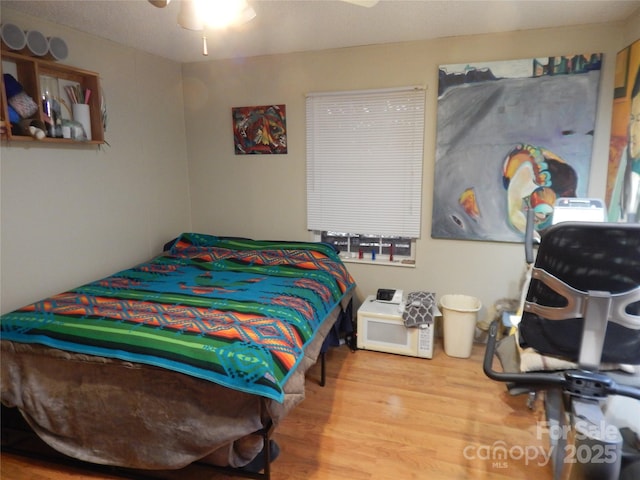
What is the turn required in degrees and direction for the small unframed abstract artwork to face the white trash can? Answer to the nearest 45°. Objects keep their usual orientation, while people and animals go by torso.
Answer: approximately 45° to its left

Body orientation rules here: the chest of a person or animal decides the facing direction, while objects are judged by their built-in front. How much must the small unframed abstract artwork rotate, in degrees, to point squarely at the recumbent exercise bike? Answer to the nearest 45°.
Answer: approximately 45° to its left

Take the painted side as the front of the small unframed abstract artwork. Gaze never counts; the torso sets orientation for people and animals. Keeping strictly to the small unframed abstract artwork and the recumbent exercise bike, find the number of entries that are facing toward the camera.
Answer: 1

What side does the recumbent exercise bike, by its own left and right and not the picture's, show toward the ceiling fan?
left

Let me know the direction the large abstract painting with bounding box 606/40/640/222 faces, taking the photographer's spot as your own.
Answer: facing the viewer and to the left of the viewer

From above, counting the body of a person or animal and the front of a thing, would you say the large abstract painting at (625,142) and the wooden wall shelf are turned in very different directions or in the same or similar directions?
very different directions

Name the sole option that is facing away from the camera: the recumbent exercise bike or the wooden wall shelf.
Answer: the recumbent exercise bike

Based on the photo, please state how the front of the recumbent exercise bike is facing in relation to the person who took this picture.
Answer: facing away from the viewer

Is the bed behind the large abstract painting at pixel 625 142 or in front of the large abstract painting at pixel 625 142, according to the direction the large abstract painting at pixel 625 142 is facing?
in front

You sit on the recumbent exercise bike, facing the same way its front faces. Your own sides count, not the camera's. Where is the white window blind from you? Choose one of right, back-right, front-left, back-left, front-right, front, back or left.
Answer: front-left

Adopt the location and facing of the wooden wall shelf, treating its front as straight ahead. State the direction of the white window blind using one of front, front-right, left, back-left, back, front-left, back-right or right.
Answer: front-left

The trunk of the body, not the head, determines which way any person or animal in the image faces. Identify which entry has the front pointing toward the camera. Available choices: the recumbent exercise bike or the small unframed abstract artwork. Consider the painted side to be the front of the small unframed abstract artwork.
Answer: the small unframed abstract artwork

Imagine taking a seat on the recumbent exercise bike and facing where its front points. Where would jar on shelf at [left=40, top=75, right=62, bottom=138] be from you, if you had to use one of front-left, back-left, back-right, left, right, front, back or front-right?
left

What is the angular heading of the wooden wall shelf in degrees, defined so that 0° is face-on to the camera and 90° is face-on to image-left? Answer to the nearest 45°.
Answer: approximately 315°

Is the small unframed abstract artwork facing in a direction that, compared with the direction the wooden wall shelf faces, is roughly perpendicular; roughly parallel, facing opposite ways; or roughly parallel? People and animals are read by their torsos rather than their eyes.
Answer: roughly perpendicular

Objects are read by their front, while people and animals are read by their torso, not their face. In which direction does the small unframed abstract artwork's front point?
toward the camera

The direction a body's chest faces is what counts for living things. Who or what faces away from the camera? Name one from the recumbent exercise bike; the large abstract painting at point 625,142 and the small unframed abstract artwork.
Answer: the recumbent exercise bike

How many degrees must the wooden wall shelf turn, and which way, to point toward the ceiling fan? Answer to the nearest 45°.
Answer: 0° — it already faces it
